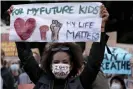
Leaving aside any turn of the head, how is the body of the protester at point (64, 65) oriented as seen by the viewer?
toward the camera

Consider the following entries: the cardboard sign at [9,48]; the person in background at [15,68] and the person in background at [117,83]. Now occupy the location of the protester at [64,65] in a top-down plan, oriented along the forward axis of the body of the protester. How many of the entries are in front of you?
0

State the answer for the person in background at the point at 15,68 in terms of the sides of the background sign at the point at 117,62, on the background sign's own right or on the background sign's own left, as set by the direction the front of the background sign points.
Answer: on the background sign's own right

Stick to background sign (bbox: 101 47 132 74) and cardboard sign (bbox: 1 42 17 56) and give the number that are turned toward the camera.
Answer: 2

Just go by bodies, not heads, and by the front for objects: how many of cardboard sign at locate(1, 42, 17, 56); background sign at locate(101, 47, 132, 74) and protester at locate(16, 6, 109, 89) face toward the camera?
3

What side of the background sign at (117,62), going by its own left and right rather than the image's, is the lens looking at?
front

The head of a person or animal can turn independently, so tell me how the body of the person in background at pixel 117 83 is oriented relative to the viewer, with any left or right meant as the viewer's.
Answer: facing the viewer and to the left of the viewer

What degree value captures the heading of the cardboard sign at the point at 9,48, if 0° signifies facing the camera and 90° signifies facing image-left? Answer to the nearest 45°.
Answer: approximately 0°

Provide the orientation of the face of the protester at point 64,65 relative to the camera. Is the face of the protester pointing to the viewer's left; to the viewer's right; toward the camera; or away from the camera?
toward the camera

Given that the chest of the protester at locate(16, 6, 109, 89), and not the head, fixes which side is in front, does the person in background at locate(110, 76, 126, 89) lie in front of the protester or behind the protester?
behind

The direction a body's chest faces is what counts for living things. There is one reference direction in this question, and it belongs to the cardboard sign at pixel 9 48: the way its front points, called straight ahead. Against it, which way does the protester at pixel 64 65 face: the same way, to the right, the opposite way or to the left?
the same way
